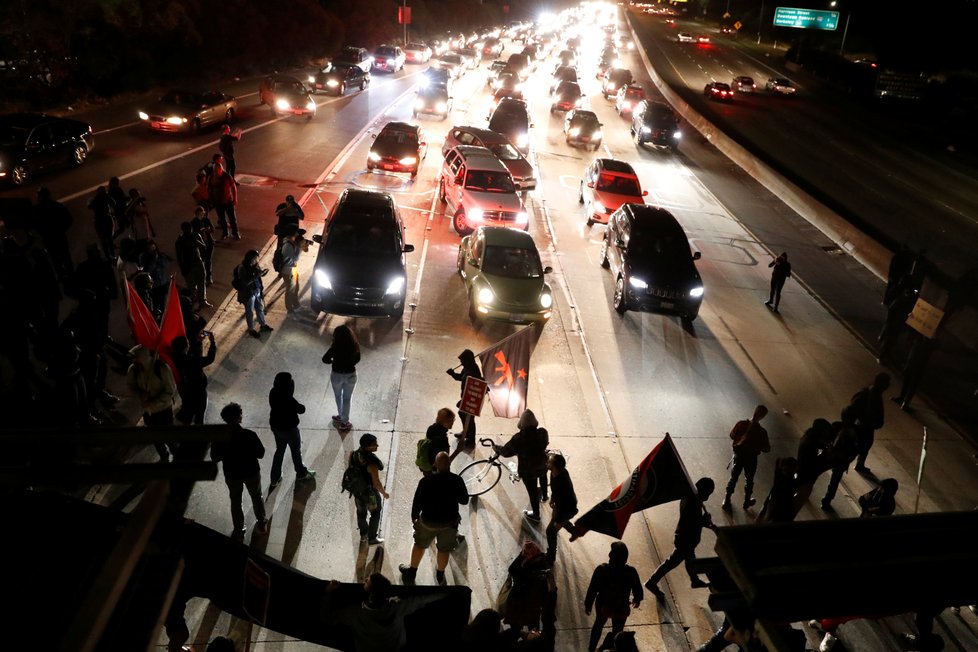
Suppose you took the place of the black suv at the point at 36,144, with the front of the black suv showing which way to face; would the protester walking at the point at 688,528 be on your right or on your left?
on your left

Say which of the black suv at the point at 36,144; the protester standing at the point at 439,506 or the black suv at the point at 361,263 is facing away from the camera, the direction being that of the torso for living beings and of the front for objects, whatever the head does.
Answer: the protester standing

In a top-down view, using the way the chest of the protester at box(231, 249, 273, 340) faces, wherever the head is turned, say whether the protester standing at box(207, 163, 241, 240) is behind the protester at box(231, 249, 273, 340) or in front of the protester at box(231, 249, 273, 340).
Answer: behind

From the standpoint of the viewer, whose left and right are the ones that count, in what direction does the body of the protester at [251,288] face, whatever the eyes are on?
facing the viewer and to the right of the viewer

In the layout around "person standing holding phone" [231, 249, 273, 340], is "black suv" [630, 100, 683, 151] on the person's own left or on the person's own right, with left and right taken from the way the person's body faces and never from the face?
on the person's own left

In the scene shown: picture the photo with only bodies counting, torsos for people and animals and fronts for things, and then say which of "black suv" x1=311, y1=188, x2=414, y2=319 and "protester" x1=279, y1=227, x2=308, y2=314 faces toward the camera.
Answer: the black suv

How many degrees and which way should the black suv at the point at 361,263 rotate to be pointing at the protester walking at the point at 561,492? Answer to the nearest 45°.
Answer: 0° — it already faces them

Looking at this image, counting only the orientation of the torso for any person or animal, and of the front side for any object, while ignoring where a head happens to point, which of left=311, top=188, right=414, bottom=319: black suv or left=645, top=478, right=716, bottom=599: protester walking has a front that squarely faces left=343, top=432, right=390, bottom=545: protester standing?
the black suv

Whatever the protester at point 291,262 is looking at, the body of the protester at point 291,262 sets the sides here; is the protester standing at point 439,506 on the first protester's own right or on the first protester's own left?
on the first protester's own right

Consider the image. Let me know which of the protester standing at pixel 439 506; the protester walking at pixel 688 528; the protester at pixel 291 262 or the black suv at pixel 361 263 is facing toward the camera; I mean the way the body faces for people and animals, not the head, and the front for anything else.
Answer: the black suv

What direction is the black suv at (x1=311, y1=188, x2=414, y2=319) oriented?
toward the camera

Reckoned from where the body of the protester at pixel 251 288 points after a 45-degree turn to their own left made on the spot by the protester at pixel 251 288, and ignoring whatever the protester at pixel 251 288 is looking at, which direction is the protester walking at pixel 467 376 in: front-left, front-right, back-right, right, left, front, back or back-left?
front-right

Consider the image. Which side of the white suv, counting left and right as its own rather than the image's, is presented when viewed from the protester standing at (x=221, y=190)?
right

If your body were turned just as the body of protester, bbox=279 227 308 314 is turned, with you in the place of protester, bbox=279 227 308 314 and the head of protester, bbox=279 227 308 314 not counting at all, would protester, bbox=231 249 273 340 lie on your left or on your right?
on your right

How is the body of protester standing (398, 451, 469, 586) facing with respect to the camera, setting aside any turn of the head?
away from the camera

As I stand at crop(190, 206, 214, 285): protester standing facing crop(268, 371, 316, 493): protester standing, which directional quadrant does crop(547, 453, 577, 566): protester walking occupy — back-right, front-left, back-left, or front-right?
front-left
